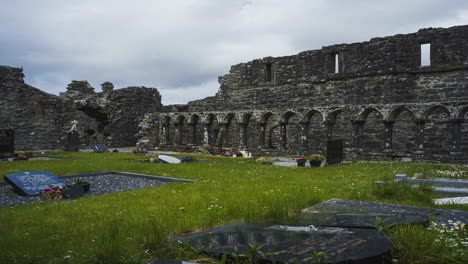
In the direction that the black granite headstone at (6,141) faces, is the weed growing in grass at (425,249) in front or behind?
in front

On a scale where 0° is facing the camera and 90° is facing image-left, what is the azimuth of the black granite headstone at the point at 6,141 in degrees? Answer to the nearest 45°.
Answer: approximately 0°

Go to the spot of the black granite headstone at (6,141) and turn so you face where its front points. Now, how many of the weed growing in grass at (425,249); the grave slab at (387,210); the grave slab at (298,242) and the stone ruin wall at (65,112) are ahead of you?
3

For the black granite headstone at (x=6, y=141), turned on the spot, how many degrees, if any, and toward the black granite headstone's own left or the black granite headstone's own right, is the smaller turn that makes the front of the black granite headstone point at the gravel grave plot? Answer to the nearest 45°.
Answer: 0° — it already faces it

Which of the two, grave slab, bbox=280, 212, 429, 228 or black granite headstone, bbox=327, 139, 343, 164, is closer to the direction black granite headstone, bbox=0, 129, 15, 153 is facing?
the grave slab

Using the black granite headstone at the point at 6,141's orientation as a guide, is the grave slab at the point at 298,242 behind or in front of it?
in front
